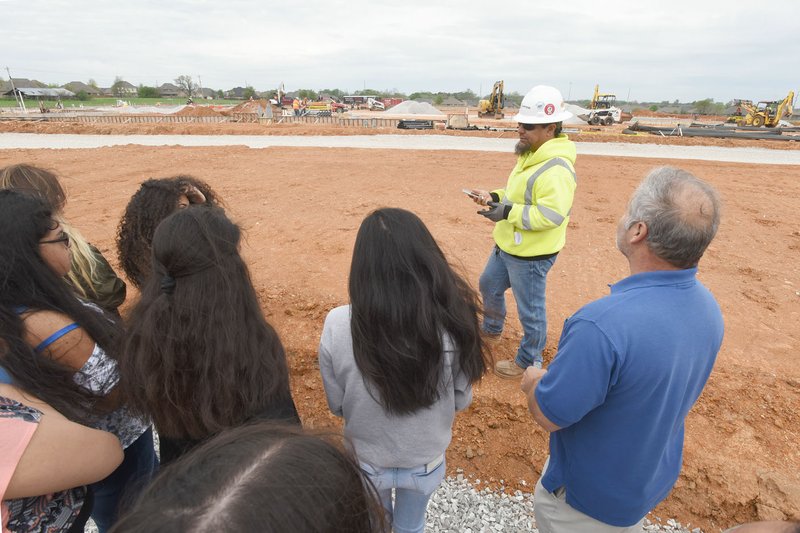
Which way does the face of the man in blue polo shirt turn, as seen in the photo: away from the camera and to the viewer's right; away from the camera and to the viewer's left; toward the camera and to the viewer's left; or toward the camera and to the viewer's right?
away from the camera and to the viewer's left

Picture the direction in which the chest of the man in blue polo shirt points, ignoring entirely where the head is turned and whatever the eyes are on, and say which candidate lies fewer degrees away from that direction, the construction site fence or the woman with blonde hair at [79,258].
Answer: the construction site fence

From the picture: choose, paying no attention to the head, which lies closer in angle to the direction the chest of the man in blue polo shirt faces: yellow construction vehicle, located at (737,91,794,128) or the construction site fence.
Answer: the construction site fence

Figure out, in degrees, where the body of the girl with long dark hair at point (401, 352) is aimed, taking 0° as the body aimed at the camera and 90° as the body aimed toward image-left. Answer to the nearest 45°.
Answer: approximately 180°

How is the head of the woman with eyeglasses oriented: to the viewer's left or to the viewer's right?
to the viewer's right

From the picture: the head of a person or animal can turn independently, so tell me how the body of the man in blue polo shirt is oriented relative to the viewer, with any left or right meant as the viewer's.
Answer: facing away from the viewer and to the left of the viewer

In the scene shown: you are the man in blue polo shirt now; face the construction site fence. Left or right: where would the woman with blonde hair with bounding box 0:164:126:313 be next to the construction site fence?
left

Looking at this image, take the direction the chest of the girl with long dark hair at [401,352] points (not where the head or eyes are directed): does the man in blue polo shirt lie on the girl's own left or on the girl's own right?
on the girl's own right

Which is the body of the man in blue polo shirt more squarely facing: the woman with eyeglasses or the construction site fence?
the construction site fence

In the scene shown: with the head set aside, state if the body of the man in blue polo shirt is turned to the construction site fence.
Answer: yes
